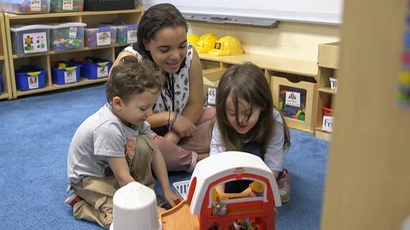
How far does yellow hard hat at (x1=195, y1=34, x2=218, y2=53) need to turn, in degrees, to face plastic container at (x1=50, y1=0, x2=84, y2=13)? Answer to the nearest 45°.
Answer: approximately 45° to its right

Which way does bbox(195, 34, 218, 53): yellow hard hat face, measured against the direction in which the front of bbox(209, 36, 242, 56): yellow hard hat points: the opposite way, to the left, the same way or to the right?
the same way

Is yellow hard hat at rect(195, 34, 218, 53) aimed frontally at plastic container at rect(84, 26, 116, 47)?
no

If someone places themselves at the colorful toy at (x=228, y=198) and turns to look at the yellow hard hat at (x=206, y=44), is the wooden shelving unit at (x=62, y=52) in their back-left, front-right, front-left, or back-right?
front-left

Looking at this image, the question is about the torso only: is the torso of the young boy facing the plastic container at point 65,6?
no

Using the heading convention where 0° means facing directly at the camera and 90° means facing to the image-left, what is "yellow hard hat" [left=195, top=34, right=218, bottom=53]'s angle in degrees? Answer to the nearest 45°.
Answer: approximately 45°

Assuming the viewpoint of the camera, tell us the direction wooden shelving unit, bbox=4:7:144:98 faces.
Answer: facing the viewer and to the right of the viewer

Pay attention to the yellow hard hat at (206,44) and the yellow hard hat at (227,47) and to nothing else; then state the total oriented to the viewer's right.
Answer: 0

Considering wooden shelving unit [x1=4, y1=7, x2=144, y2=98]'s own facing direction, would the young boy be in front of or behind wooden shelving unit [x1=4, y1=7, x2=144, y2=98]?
in front

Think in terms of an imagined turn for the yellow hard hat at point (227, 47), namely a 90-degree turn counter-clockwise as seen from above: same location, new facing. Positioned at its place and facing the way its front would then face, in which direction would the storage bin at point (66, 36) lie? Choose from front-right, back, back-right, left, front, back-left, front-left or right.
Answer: back-right

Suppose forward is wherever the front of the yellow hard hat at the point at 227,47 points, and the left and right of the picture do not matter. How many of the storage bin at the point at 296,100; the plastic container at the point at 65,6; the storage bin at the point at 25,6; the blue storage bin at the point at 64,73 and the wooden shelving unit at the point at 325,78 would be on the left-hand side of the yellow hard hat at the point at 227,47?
2

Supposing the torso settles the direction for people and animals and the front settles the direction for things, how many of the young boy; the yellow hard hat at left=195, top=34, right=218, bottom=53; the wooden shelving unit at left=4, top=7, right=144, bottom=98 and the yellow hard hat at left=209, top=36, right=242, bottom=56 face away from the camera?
0

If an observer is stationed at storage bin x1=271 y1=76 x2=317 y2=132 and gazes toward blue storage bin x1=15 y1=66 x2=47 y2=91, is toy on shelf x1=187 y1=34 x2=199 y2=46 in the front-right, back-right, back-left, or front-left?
front-right

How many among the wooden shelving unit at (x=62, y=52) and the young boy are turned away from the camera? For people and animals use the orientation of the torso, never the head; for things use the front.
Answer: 0

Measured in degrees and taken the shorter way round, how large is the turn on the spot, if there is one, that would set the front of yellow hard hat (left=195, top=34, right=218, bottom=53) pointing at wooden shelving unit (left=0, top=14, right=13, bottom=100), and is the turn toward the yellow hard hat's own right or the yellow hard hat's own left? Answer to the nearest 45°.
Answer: approximately 45° to the yellow hard hat's own right

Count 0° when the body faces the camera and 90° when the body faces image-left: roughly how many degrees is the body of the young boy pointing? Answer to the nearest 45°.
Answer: approximately 315°

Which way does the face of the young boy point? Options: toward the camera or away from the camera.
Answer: toward the camera
